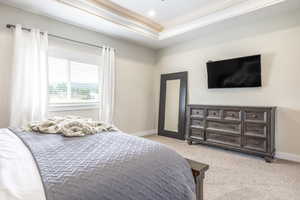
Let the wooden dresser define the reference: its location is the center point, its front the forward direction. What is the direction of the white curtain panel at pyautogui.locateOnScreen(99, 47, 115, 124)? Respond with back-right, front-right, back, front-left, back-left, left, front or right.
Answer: front-right

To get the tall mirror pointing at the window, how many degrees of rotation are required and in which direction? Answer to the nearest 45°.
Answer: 0° — it already faces it

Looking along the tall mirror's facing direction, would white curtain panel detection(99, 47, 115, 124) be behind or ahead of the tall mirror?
ahead

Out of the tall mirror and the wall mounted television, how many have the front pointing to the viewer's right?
0

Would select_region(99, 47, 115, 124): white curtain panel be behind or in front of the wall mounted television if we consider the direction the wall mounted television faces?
in front

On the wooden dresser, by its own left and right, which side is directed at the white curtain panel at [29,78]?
front

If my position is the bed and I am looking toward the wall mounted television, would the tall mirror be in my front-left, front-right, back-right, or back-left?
front-left

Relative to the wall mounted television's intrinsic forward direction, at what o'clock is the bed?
The bed is roughly at 11 o'clock from the wall mounted television.

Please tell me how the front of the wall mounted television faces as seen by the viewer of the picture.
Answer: facing the viewer and to the left of the viewer

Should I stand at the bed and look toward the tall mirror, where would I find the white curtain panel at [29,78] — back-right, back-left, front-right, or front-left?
front-left

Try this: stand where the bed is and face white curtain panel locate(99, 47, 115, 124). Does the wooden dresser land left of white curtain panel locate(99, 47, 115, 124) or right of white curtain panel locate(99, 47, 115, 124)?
right

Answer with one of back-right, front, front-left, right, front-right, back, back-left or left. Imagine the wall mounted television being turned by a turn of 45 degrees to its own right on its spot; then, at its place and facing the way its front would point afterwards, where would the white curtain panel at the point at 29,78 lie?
front-left

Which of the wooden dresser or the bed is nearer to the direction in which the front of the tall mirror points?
the bed

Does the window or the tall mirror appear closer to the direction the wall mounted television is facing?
the window

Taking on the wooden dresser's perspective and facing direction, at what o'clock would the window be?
The window is roughly at 1 o'clock from the wooden dresser.
